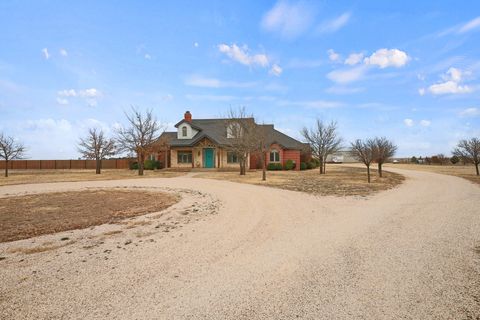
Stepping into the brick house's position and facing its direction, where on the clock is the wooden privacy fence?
The wooden privacy fence is roughly at 4 o'clock from the brick house.

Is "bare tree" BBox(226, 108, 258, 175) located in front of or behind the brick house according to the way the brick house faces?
in front

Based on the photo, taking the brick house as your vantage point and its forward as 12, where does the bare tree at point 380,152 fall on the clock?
The bare tree is roughly at 10 o'clock from the brick house.

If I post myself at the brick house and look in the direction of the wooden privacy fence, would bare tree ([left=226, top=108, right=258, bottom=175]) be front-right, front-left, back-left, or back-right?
back-left

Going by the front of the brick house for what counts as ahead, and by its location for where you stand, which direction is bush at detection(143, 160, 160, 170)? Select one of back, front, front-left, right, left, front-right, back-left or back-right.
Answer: right

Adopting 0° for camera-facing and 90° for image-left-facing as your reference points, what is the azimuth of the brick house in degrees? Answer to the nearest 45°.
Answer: approximately 0°

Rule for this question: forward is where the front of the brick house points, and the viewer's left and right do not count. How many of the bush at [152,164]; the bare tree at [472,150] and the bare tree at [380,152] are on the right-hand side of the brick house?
1

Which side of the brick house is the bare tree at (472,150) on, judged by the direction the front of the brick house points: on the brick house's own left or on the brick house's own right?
on the brick house's own left
